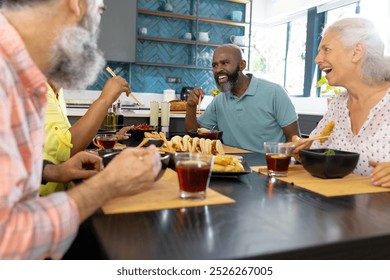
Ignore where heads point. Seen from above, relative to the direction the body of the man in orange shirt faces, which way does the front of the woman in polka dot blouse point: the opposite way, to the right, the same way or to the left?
the opposite way

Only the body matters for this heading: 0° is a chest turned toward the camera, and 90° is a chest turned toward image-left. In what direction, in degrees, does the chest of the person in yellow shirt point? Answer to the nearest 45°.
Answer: approximately 270°

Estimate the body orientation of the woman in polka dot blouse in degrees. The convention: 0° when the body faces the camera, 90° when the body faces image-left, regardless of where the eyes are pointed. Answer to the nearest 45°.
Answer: approximately 45°

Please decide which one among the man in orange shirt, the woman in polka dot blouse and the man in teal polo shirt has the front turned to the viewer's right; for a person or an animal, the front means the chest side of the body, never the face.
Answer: the man in orange shirt

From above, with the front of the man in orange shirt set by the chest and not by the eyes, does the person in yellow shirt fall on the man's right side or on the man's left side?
on the man's left side

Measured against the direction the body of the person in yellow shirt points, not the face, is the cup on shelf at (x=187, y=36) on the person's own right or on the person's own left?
on the person's own left

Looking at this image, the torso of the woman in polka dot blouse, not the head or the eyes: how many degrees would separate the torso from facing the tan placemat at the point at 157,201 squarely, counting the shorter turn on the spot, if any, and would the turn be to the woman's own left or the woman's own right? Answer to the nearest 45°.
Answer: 0° — they already face it

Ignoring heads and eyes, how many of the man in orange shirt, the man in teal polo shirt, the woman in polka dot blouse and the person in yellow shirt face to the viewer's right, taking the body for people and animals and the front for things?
2

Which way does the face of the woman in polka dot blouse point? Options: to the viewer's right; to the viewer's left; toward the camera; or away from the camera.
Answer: to the viewer's left

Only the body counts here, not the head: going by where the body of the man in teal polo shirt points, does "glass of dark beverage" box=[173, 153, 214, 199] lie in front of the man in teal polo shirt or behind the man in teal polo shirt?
in front

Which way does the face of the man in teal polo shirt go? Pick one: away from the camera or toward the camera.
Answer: toward the camera

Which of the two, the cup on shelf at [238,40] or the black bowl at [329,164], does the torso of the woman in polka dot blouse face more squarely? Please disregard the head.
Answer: the black bowl

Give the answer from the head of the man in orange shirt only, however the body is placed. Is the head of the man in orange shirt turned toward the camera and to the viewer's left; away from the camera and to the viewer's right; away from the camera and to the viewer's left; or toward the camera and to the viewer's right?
away from the camera and to the viewer's right

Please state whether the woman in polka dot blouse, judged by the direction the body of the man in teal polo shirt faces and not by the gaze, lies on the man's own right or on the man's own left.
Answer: on the man's own left

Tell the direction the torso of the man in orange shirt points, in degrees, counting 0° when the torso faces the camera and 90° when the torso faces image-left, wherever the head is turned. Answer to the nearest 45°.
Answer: approximately 270°

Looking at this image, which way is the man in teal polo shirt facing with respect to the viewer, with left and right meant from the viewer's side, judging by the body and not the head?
facing the viewer and to the left of the viewer
